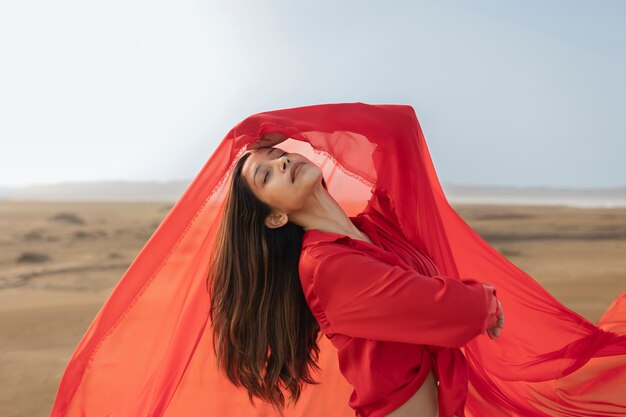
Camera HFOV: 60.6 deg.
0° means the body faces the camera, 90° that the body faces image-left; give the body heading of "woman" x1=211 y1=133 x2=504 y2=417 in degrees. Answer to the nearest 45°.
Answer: approximately 270°
